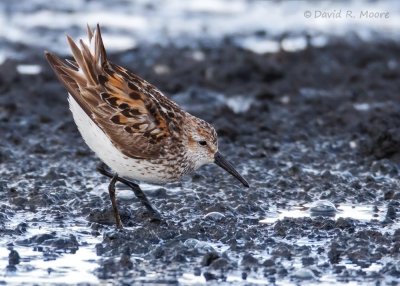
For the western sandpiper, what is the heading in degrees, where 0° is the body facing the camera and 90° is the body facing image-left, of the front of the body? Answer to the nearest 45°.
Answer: approximately 270°
